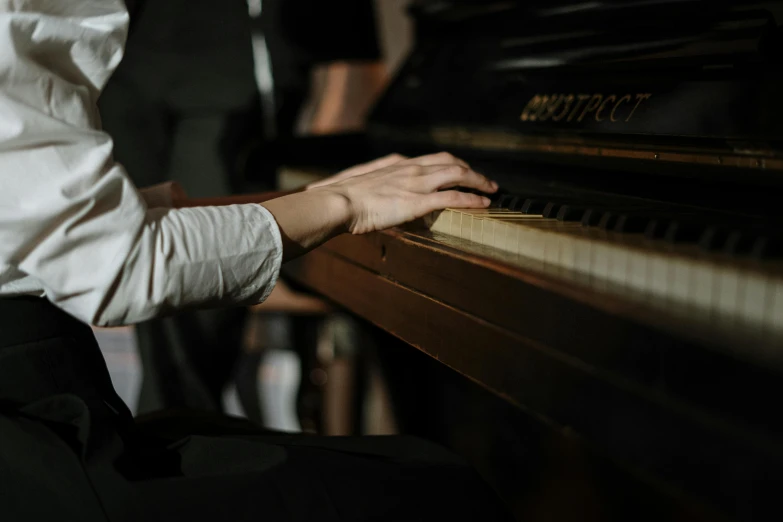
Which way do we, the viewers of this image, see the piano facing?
facing the viewer and to the left of the viewer

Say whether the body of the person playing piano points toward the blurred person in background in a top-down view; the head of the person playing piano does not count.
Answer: no

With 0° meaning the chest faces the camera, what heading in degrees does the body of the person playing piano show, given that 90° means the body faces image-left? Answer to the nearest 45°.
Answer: approximately 270°

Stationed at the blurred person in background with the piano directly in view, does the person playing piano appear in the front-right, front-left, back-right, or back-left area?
front-right

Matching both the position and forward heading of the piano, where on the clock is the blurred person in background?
The blurred person in background is roughly at 3 o'clock from the piano.

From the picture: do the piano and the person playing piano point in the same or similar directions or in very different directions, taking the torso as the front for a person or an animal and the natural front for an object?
very different directions

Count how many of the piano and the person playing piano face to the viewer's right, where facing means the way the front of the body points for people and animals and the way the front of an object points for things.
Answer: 1
